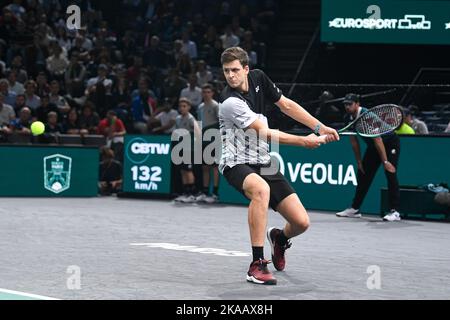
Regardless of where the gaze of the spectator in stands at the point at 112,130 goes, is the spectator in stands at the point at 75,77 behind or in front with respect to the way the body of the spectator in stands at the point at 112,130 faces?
behind

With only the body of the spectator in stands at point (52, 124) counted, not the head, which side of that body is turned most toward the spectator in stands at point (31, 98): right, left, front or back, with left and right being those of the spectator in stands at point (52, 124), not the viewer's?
back

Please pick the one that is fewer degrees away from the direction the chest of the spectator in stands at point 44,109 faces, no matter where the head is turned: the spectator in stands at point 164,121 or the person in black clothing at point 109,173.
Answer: the person in black clothing

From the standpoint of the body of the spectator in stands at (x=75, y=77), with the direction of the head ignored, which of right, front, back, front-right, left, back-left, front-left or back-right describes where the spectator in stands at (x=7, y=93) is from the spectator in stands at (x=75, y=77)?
front-right

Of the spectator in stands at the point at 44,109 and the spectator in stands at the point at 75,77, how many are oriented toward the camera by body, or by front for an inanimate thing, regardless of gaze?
2

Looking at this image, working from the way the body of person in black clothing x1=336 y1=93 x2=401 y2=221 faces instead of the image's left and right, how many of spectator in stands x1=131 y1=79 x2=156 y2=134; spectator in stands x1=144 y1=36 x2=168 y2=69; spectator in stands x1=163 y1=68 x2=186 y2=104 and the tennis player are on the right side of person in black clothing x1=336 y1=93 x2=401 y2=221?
3

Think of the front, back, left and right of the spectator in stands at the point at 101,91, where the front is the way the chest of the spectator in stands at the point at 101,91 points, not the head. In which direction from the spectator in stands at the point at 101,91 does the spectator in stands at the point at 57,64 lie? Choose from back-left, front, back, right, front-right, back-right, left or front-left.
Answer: back-right

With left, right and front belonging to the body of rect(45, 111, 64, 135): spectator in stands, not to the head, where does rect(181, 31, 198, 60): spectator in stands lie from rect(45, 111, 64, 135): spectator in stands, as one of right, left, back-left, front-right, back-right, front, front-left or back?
back-left

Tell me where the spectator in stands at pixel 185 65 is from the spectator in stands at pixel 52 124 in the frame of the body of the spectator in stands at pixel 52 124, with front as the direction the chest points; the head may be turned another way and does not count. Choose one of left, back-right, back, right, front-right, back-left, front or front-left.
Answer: back-left
